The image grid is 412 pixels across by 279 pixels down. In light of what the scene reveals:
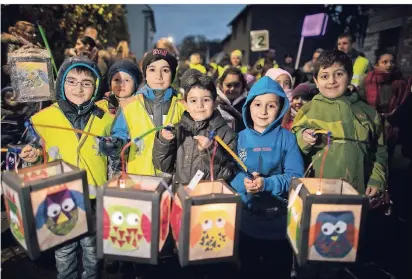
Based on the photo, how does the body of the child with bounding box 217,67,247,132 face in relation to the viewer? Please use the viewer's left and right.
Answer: facing the viewer

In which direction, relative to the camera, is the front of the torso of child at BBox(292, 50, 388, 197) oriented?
toward the camera

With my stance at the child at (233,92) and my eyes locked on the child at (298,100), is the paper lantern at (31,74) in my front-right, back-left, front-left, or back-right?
back-right

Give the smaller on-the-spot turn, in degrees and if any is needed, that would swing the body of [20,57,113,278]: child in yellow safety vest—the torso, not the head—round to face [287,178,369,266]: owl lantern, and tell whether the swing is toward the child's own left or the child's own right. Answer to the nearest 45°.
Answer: approximately 45° to the child's own left

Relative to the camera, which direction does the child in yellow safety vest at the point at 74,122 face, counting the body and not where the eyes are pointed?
toward the camera

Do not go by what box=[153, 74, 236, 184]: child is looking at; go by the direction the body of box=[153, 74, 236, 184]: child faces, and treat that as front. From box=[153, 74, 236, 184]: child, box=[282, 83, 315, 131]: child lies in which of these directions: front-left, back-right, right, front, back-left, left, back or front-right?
back-left

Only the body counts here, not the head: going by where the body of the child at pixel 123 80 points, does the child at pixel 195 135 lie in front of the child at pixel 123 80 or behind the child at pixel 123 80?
in front

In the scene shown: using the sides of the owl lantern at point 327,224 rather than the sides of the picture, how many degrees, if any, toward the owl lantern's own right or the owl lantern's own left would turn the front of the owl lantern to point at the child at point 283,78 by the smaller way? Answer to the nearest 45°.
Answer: approximately 180°

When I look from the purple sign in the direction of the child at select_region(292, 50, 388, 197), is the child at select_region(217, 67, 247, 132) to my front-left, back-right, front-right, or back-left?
front-right

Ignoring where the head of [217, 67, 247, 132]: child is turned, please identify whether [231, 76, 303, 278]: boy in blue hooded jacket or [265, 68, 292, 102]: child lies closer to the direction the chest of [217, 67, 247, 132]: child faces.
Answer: the boy in blue hooded jacket

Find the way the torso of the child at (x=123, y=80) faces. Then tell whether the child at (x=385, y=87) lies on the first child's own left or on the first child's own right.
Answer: on the first child's own left

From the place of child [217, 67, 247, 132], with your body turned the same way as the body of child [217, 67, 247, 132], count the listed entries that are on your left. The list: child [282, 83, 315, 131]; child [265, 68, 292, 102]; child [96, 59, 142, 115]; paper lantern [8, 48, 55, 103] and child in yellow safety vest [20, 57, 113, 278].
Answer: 2

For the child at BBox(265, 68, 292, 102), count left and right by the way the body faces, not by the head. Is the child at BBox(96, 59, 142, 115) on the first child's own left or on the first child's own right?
on the first child's own right

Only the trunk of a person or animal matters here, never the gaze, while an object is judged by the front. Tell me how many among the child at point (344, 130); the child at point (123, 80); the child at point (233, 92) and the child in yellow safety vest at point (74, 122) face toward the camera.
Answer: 4

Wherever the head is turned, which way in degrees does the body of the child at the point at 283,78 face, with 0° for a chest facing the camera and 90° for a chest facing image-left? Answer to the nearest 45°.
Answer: approximately 0°

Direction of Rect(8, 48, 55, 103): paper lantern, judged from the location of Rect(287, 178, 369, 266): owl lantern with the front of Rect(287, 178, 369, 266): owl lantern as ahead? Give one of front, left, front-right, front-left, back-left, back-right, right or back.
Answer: right

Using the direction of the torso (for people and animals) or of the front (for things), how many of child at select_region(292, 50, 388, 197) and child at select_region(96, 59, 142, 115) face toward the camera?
2

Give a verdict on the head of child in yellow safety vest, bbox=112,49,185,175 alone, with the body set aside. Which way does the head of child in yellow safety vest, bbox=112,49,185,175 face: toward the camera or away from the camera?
toward the camera

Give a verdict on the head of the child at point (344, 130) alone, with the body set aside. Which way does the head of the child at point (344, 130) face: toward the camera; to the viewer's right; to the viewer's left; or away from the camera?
toward the camera

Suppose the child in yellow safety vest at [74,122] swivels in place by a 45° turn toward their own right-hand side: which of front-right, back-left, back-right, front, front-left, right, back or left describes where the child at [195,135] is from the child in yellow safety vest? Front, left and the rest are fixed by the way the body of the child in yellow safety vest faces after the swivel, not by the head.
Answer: left

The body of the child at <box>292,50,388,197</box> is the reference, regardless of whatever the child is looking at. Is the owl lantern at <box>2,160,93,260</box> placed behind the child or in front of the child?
in front

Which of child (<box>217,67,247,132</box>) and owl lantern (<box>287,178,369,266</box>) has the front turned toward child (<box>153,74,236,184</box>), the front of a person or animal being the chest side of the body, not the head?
child (<box>217,67,247,132</box>)
